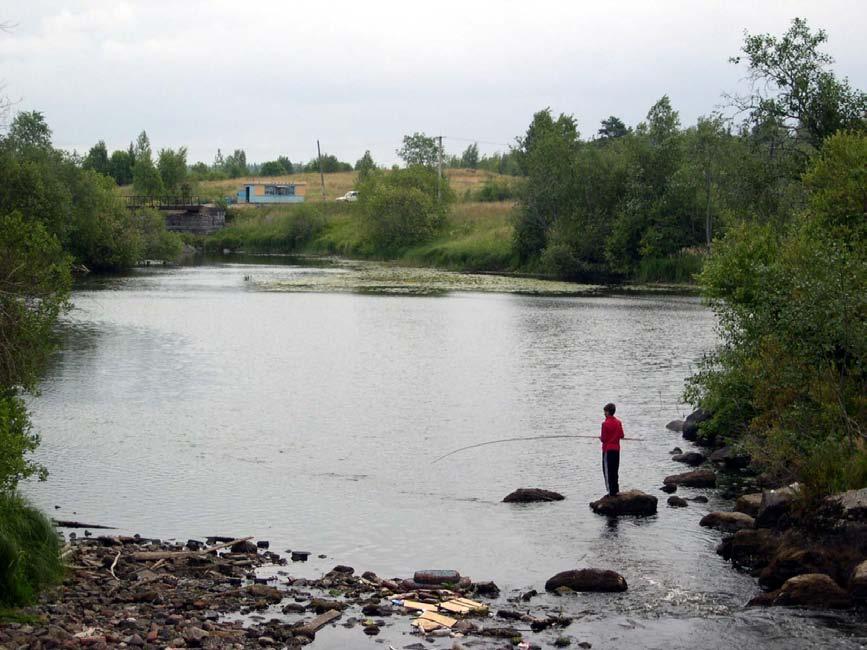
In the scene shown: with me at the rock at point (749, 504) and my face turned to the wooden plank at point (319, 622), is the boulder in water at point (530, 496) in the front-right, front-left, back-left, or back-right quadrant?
front-right

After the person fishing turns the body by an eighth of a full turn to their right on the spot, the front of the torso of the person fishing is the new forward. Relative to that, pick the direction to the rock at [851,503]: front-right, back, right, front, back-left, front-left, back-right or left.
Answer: back-right

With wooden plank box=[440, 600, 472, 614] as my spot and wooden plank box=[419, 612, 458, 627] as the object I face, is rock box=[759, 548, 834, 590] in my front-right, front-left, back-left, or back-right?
back-left

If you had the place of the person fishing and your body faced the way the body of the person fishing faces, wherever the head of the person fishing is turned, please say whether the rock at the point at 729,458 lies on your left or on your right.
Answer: on your right

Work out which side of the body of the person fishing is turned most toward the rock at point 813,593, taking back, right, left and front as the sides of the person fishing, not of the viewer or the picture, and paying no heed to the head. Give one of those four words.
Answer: back

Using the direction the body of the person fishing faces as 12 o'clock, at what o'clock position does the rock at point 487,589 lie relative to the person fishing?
The rock is roughly at 8 o'clock from the person fishing.

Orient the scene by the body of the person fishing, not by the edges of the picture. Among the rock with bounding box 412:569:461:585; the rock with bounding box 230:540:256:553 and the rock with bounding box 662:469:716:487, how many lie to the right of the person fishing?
1

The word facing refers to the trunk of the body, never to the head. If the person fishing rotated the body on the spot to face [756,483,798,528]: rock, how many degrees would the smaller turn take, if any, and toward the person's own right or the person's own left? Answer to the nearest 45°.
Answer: approximately 180°

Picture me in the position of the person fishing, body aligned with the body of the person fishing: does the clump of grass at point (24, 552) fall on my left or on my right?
on my left

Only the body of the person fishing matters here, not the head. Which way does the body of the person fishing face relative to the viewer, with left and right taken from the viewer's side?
facing away from the viewer and to the left of the viewer

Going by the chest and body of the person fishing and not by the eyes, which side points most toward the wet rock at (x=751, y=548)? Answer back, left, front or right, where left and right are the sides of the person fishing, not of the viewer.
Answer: back

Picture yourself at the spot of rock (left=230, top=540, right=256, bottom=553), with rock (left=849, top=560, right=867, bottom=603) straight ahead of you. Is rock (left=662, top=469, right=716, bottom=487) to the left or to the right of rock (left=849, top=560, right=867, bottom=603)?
left

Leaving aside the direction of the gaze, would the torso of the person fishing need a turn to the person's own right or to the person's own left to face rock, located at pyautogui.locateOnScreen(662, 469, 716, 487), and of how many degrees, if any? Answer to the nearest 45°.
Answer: approximately 90° to the person's own right

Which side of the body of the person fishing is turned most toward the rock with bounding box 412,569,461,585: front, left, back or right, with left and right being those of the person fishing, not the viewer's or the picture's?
left
